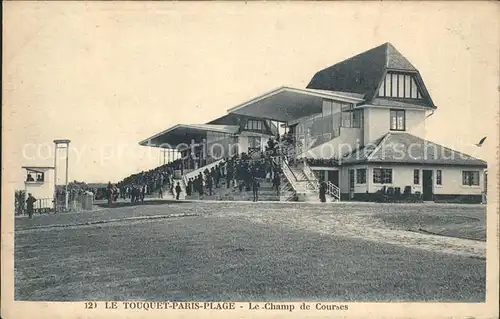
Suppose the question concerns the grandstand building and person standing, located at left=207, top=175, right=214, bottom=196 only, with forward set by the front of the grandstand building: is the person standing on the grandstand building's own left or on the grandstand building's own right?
on the grandstand building's own right

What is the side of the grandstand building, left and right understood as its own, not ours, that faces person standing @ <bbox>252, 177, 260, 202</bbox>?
front

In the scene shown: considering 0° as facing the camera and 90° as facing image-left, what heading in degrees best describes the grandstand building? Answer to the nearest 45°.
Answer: approximately 45°

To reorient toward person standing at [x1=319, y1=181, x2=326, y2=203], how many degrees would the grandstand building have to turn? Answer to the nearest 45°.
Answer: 0° — it already faces them
